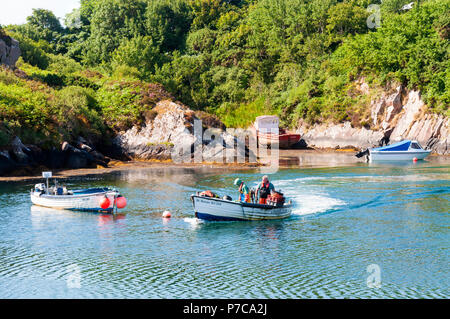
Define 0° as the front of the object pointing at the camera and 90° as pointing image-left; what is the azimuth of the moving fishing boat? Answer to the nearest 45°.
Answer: approximately 90°

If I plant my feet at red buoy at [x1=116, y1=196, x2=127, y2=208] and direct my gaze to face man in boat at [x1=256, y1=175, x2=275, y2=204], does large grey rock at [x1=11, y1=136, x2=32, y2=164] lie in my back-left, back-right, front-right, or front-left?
back-left

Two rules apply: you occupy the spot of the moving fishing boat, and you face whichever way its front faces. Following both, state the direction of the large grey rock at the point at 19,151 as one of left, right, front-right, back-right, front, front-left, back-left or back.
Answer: front-right

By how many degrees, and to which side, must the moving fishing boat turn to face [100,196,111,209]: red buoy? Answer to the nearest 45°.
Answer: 0° — it already faces it
